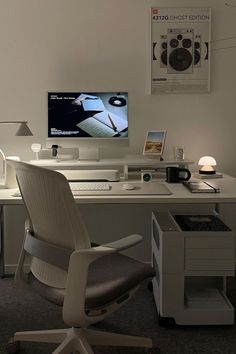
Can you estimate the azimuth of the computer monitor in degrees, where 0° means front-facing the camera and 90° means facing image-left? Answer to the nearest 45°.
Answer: approximately 0°

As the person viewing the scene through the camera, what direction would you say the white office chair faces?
facing away from the viewer and to the right of the viewer

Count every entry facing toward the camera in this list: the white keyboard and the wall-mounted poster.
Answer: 2

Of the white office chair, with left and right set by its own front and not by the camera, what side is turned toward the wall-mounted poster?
front

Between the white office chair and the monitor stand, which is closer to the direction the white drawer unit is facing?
the white office chair

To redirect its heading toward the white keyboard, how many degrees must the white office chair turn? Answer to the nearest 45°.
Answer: approximately 45° to its left
